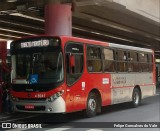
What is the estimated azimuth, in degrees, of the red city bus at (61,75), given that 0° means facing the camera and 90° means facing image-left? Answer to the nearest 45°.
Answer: approximately 45°

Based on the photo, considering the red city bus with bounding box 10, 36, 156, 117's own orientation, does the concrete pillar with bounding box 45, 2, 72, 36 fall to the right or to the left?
on its right
